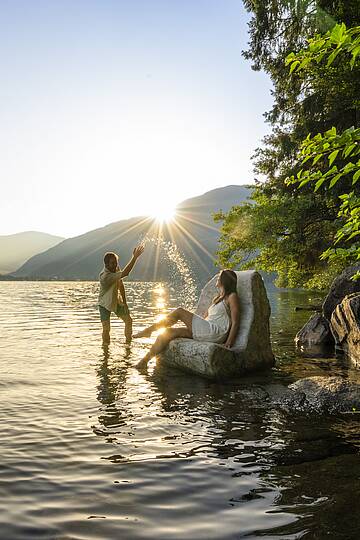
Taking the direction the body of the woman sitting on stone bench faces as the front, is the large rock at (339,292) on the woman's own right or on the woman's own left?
on the woman's own right

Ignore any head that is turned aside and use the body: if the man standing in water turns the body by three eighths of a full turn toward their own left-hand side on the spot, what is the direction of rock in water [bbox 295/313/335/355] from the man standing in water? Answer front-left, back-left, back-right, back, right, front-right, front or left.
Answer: right

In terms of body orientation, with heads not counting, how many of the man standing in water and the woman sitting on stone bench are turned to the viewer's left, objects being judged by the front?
1

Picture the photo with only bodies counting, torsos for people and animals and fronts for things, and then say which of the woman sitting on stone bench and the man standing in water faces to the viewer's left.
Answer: the woman sitting on stone bench

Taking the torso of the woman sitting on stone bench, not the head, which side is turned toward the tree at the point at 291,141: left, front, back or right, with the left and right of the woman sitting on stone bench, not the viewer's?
right

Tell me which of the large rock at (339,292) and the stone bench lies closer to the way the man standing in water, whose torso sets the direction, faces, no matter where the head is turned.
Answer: the stone bench

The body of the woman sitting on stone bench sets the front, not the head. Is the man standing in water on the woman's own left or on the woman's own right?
on the woman's own right

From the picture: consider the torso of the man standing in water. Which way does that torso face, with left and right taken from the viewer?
facing the viewer and to the right of the viewer

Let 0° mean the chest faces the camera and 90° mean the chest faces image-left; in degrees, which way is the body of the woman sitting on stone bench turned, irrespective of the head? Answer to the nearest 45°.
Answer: approximately 90°

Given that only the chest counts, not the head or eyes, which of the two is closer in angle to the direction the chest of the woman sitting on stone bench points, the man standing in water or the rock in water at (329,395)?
the man standing in water
